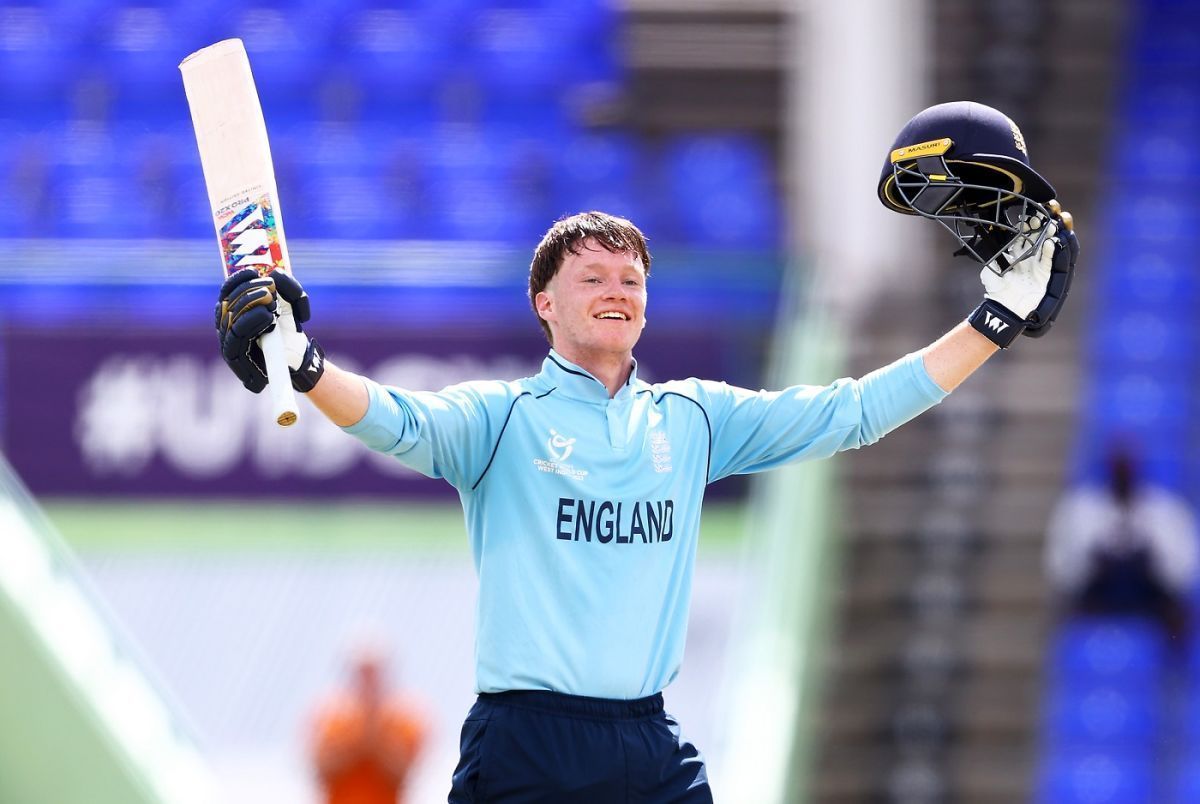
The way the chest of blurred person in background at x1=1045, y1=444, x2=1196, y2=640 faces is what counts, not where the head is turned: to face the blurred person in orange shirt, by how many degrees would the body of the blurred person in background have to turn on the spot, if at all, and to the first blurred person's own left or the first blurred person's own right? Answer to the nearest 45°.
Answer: approximately 45° to the first blurred person's own right

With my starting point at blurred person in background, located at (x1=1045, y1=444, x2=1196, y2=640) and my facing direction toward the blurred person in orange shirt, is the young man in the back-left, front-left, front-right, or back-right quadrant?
front-left

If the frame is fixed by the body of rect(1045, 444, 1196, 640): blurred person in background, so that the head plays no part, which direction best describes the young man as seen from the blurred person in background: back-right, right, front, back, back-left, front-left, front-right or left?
front

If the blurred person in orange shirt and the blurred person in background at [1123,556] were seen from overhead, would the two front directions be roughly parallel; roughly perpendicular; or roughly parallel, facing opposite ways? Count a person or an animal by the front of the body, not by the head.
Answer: roughly parallel

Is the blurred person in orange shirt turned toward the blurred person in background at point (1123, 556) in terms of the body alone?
no

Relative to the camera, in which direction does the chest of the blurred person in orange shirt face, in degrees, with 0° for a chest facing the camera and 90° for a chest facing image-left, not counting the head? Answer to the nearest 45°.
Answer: approximately 0°

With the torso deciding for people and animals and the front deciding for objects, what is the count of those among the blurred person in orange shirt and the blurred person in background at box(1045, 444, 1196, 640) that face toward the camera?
2

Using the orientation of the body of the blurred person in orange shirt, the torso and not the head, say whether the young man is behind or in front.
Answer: in front

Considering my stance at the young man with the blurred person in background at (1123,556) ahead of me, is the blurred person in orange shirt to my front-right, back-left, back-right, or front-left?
front-left

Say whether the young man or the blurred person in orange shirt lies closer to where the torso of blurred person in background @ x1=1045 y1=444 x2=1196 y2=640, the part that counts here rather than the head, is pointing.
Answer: the young man

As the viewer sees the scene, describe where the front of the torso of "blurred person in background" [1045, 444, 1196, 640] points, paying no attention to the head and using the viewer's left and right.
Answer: facing the viewer

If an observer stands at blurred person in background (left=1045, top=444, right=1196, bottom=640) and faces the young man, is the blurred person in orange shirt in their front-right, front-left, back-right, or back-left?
front-right

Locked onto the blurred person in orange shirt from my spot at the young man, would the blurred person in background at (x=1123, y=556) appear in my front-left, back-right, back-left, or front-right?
front-right
